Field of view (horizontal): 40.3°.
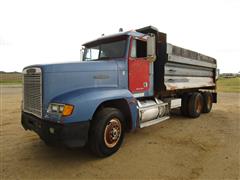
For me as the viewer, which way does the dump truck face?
facing the viewer and to the left of the viewer
